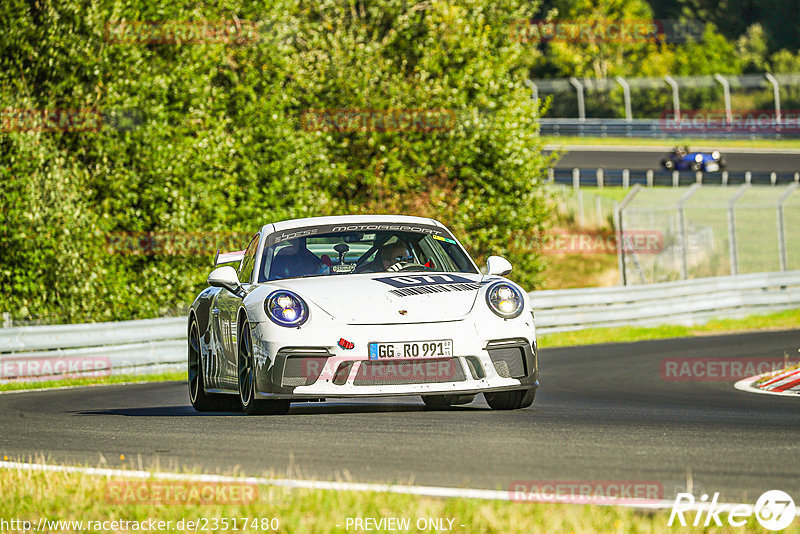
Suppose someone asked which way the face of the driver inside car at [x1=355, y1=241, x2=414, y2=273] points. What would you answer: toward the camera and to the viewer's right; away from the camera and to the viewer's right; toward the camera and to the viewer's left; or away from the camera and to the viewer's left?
toward the camera and to the viewer's right

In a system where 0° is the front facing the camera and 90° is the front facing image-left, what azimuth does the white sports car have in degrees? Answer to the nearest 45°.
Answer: approximately 0°

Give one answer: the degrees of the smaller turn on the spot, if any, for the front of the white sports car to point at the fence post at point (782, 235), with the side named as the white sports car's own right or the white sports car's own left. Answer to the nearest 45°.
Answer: approximately 135° to the white sports car's own left

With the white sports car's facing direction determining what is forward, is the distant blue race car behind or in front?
behind

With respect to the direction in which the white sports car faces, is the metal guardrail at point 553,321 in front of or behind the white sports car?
behind

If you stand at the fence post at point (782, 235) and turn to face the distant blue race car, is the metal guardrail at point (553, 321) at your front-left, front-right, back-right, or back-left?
back-left

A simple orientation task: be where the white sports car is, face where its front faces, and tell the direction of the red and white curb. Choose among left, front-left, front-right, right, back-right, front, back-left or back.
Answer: back-left

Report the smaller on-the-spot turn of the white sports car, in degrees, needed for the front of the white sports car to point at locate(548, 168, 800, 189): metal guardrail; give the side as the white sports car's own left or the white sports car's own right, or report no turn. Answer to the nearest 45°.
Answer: approximately 180°

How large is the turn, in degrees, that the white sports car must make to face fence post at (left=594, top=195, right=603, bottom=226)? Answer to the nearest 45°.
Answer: approximately 180°
